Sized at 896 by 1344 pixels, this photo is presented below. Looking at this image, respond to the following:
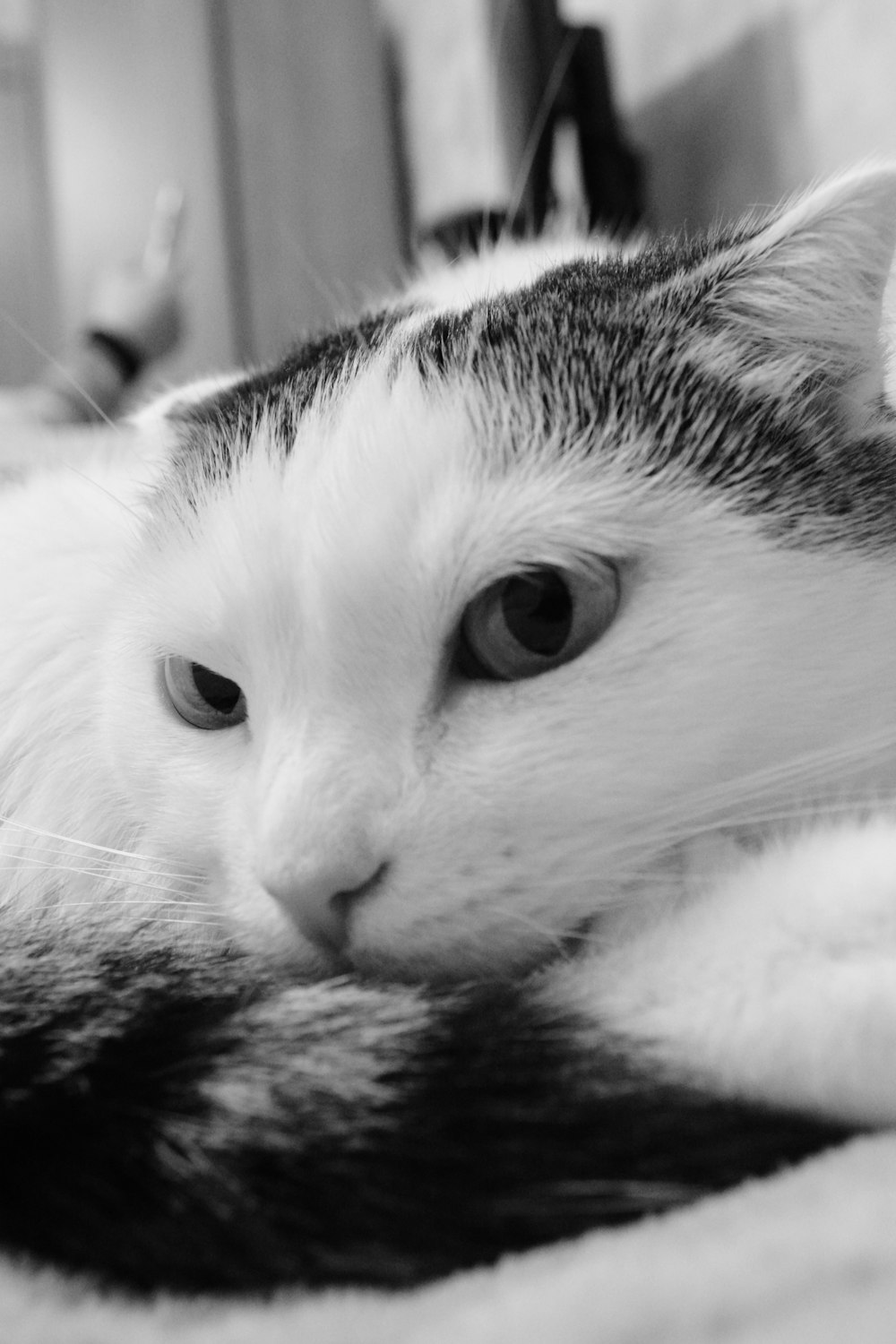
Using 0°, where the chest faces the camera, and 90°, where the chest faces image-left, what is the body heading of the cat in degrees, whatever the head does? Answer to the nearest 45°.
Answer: approximately 45°

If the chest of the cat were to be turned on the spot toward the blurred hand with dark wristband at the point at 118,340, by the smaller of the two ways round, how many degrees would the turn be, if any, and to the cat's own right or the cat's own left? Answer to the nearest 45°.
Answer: approximately 90° to the cat's own right
